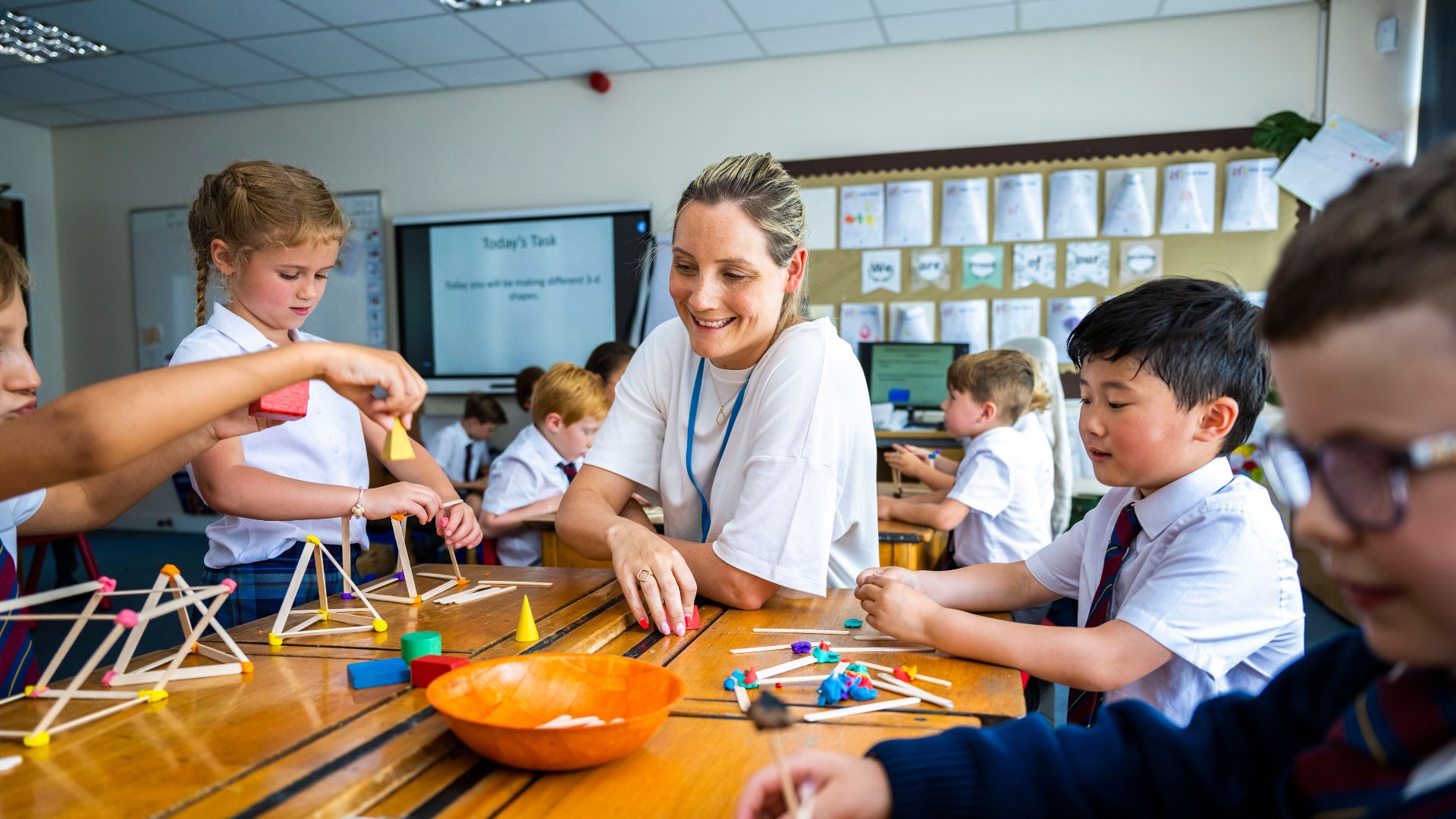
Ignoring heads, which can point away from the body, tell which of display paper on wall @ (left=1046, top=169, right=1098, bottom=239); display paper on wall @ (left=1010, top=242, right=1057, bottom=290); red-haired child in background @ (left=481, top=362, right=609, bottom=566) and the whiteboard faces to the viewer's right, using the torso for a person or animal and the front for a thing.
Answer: the red-haired child in background

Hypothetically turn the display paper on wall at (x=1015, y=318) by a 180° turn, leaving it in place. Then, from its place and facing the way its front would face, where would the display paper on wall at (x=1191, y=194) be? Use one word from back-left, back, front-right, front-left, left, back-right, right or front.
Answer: right

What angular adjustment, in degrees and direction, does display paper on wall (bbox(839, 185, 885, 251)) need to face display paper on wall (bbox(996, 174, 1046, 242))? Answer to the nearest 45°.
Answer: approximately 90° to its left

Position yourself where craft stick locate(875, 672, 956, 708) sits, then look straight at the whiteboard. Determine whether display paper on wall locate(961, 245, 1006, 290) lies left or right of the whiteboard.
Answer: right

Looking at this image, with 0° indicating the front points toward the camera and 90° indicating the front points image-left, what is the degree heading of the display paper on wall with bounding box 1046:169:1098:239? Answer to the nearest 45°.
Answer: approximately 0°

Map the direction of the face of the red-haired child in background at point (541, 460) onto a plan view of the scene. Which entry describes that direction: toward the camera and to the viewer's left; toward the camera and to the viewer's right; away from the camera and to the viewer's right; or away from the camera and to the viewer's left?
toward the camera and to the viewer's right

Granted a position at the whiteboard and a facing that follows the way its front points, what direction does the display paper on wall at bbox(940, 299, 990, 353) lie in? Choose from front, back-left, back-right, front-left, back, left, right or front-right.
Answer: front-left

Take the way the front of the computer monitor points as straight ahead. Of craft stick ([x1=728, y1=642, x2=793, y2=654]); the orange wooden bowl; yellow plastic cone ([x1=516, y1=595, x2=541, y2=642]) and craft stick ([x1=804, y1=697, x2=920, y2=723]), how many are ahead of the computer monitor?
4

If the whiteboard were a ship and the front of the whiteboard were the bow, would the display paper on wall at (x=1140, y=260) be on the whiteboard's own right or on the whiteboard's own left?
on the whiteboard's own left

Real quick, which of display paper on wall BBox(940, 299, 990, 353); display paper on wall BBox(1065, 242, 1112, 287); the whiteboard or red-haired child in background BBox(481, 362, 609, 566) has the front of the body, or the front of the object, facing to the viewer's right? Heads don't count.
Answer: the red-haired child in background
